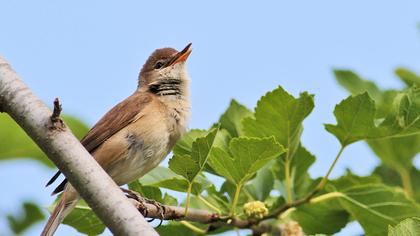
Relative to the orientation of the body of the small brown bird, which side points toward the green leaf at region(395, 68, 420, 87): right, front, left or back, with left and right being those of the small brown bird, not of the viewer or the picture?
front

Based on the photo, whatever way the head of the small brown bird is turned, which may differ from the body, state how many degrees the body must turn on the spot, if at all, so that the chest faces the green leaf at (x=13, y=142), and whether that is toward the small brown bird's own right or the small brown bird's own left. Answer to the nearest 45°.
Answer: approximately 135° to the small brown bird's own right

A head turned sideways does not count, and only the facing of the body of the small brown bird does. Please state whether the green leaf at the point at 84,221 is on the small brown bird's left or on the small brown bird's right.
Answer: on the small brown bird's right

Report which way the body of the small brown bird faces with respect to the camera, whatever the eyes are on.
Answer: to the viewer's right

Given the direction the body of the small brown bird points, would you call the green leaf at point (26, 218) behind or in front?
behind

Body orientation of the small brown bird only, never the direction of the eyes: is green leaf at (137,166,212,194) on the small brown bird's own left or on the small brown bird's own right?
on the small brown bird's own left
